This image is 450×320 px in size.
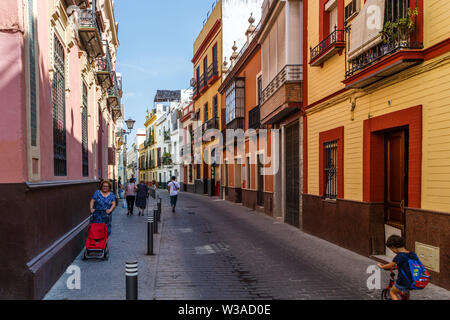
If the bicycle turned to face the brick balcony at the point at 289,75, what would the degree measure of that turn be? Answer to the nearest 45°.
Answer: approximately 90° to its right

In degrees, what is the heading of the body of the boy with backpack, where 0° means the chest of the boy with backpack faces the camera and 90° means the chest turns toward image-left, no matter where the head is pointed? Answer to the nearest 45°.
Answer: approximately 135°

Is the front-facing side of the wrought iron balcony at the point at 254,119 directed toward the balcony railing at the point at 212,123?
no

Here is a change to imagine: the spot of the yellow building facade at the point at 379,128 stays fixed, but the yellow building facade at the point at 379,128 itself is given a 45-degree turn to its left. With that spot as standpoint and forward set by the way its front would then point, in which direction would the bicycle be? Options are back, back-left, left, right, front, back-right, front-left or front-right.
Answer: front

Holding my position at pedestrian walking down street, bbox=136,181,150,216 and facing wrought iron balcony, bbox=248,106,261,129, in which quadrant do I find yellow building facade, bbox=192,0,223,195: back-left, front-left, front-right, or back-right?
front-left

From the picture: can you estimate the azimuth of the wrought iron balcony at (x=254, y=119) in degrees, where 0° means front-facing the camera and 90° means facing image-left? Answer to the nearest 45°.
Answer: approximately 45°

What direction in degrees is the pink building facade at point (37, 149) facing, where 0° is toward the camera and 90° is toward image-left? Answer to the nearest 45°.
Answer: approximately 270°

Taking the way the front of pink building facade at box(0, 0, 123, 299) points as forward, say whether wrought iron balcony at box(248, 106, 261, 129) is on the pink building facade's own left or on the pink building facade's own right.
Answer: on the pink building facade's own left

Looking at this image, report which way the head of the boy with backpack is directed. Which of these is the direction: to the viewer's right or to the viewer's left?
to the viewer's left

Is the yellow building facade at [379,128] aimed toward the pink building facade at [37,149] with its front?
yes

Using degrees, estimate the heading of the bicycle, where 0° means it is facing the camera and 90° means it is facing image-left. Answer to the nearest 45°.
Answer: approximately 90°
